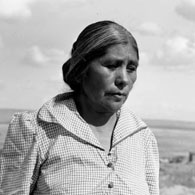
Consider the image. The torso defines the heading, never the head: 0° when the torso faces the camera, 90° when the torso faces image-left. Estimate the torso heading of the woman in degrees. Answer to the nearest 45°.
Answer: approximately 315°

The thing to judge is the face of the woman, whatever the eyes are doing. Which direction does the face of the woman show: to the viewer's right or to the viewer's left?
to the viewer's right
